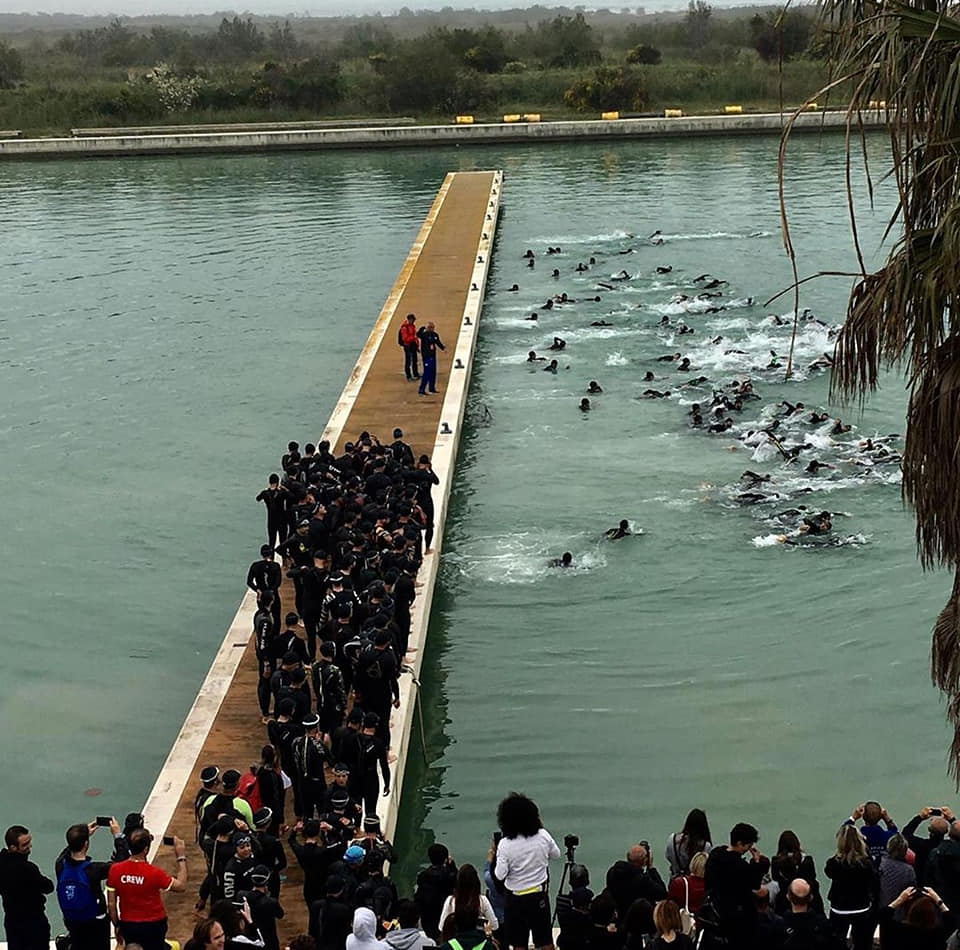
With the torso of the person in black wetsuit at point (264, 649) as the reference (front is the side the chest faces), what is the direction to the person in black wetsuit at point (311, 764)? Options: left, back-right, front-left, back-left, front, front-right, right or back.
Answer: right

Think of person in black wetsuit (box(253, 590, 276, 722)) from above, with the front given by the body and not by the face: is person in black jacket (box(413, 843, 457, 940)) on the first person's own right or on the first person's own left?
on the first person's own right

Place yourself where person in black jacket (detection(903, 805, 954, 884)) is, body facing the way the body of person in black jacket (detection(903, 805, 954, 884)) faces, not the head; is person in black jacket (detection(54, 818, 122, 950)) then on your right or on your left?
on your left

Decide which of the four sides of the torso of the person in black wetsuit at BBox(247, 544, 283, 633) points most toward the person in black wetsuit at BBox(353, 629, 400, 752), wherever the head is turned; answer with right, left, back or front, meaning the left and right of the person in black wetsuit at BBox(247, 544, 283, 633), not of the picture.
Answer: back

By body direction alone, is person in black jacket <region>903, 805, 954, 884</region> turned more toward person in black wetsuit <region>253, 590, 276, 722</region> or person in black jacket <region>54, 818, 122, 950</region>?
the person in black wetsuit

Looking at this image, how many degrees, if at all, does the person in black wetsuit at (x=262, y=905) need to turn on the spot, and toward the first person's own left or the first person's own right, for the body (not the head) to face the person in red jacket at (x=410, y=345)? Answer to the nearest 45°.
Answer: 0° — they already face them

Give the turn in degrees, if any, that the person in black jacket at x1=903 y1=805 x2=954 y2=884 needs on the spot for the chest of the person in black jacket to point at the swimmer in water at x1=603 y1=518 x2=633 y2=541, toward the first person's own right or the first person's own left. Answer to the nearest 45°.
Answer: approximately 45° to the first person's own left

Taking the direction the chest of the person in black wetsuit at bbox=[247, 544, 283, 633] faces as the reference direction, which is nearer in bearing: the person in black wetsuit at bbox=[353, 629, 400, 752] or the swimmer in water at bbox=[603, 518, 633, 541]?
the swimmer in water

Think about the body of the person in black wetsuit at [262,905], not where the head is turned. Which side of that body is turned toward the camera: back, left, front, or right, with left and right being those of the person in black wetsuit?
back

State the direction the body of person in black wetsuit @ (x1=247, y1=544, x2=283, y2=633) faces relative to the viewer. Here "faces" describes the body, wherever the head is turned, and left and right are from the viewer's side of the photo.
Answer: facing away from the viewer

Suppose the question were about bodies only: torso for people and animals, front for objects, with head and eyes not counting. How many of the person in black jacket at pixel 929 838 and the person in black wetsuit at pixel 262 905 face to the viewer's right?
0
